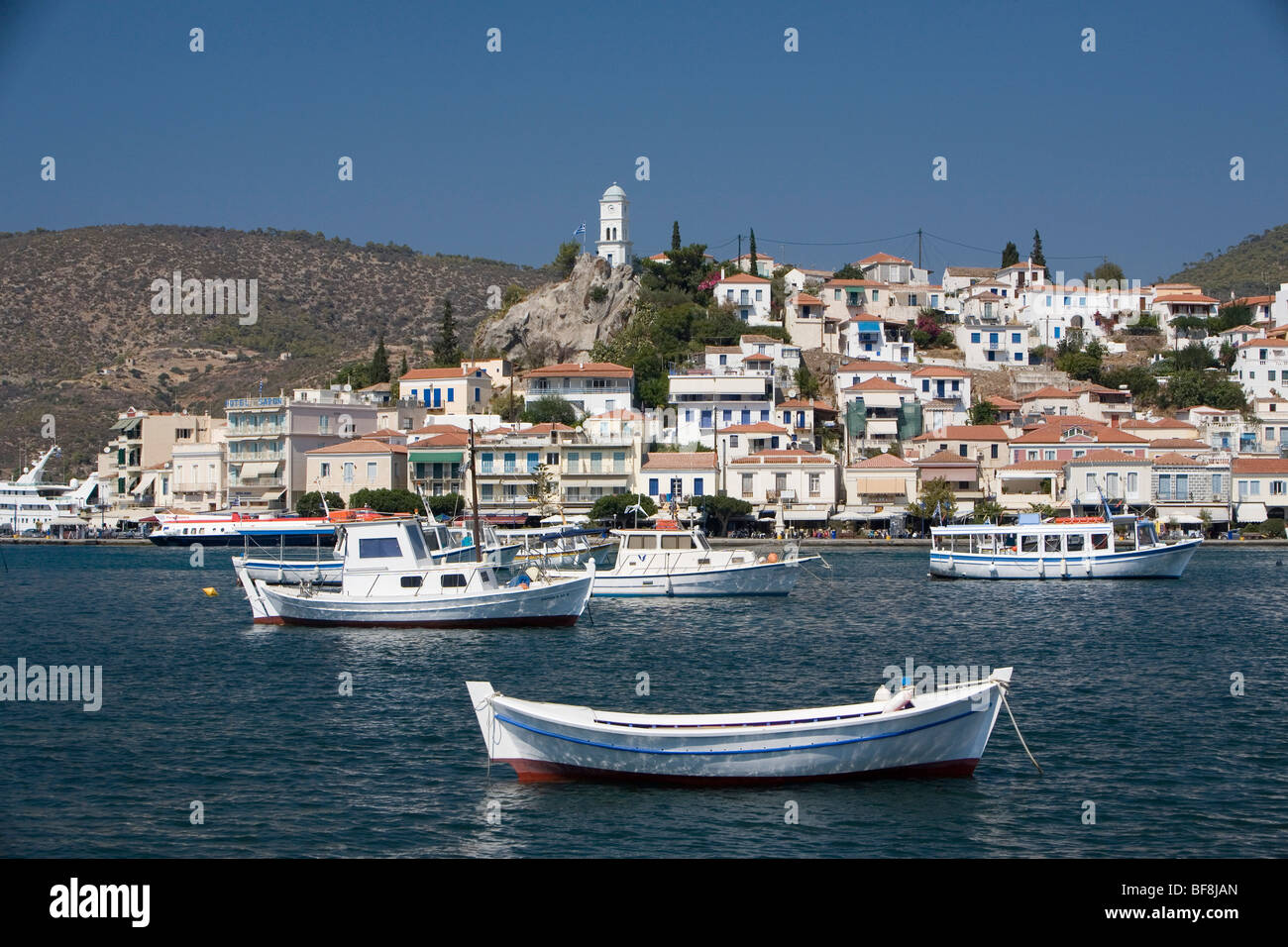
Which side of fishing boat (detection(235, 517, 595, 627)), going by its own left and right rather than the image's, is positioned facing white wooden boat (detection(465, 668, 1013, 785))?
right

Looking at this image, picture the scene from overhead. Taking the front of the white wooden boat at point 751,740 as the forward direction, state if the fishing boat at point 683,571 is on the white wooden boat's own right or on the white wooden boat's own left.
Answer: on the white wooden boat's own left

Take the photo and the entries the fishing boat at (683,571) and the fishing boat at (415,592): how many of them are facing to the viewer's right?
2

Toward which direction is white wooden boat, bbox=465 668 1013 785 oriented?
to the viewer's right

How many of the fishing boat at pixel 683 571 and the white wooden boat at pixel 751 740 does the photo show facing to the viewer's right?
2

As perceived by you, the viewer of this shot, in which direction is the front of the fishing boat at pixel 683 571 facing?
facing to the right of the viewer
